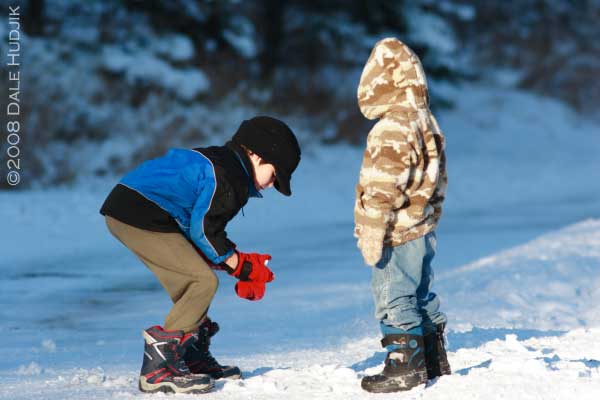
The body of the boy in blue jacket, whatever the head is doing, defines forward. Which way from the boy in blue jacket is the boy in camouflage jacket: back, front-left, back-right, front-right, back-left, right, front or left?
front

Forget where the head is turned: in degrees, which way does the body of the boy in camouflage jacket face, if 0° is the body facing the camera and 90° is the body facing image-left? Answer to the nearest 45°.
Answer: approximately 90°

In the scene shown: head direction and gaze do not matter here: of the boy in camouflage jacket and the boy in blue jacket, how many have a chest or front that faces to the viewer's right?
1

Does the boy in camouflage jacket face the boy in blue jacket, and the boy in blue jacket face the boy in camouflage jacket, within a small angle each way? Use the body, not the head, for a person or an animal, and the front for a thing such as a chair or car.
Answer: yes

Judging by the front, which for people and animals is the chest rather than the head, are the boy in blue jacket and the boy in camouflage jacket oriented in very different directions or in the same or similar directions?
very different directions

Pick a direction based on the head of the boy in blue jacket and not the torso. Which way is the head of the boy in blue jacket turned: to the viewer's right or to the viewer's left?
to the viewer's right

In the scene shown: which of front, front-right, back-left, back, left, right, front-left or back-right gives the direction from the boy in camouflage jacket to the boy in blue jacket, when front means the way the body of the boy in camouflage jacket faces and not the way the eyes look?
front

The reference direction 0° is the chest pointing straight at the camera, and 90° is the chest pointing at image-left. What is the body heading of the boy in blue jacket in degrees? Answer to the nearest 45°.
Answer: approximately 270°
